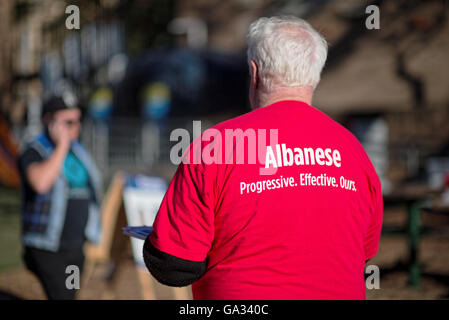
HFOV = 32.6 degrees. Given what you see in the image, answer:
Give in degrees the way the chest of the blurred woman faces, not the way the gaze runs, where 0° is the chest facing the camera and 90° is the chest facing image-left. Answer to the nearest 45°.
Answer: approximately 315°

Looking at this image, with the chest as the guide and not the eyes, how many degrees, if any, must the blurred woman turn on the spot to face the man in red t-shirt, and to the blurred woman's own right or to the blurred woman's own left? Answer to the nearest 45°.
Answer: approximately 45° to the blurred woman's own right
